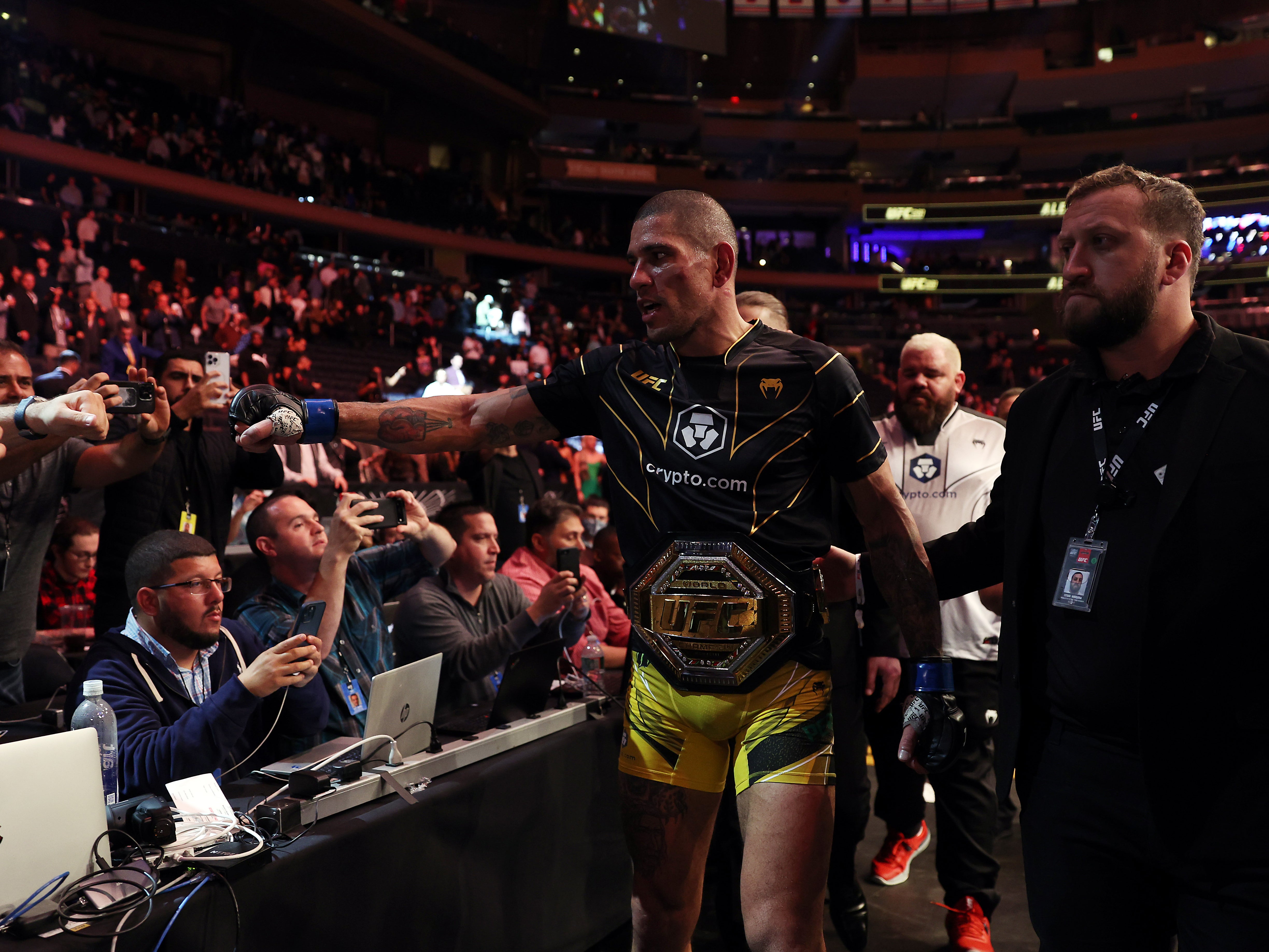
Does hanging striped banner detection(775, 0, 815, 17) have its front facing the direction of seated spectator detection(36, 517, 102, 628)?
yes

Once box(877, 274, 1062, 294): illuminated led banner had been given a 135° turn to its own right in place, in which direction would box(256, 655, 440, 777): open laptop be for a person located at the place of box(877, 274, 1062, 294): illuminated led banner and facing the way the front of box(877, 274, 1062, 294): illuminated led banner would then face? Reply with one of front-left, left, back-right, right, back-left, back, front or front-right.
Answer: back-left

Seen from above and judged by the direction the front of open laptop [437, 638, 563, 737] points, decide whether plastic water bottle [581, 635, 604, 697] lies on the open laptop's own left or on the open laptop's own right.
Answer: on the open laptop's own right

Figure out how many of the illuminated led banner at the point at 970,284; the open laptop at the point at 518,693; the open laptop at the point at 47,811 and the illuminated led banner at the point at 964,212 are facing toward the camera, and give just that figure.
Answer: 2

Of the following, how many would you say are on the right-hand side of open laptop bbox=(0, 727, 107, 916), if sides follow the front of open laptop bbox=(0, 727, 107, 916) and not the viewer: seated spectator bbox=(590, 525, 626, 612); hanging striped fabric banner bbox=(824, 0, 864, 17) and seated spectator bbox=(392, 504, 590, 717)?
3

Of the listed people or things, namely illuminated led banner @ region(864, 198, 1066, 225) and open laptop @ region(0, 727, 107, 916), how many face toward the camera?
1

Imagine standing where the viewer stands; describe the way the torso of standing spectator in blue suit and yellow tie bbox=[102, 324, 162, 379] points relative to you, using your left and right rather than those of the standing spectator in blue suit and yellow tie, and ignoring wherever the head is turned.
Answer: facing the viewer and to the right of the viewer

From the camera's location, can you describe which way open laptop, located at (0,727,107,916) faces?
facing away from the viewer and to the left of the viewer

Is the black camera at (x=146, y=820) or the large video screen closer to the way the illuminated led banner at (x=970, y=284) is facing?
the black camera

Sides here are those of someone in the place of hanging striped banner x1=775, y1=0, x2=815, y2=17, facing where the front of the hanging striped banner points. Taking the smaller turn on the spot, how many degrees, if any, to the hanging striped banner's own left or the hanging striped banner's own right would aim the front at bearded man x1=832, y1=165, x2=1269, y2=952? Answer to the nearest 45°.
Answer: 0° — it already faces them

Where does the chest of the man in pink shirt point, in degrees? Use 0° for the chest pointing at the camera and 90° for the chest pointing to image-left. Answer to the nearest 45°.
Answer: approximately 315°

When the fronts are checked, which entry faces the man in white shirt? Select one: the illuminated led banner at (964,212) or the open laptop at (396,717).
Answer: the illuminated led banner

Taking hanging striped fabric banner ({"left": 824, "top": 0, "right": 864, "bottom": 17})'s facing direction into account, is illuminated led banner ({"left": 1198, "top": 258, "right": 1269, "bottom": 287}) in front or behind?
in front

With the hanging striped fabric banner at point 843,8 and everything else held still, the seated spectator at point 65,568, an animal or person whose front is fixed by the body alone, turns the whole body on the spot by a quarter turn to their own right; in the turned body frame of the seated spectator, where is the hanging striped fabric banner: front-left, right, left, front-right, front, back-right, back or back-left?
back

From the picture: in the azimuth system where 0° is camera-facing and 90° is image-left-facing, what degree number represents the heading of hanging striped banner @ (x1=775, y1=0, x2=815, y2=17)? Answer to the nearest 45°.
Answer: approximately 0°
